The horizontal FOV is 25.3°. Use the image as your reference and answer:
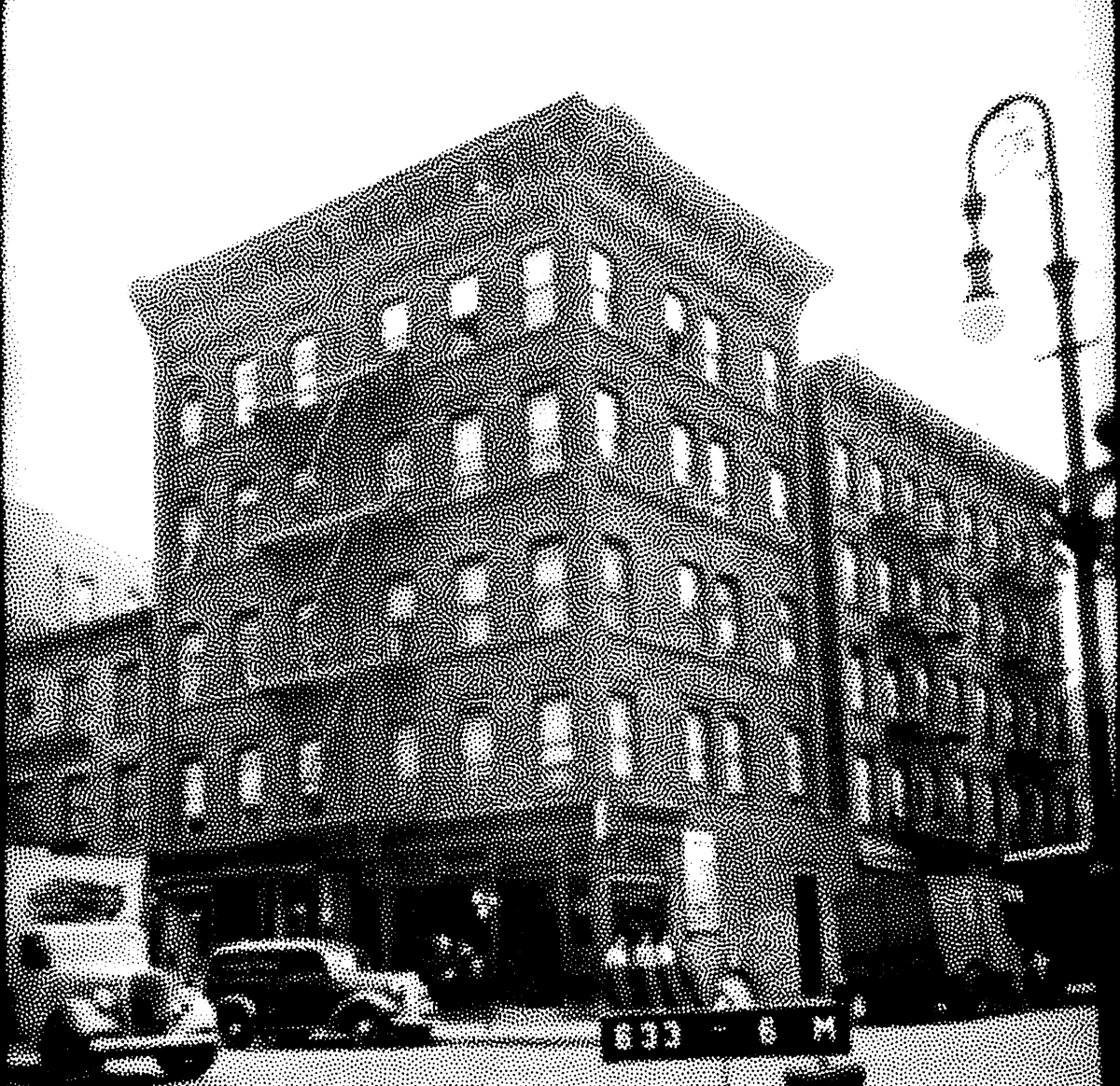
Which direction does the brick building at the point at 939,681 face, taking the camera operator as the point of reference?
facing the viewer and to the right of the viewer

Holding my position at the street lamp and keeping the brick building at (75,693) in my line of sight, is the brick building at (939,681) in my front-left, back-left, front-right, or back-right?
front-right

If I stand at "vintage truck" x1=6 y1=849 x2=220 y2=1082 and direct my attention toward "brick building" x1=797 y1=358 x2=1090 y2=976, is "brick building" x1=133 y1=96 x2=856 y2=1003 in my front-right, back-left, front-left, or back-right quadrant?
front-left

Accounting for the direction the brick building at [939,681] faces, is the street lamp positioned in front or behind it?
in front

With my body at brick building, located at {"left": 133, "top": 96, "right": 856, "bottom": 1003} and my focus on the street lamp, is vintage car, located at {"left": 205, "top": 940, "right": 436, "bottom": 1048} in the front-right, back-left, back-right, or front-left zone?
front-right

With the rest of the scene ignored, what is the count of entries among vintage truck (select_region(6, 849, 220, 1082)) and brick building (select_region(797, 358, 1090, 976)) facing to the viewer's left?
0
